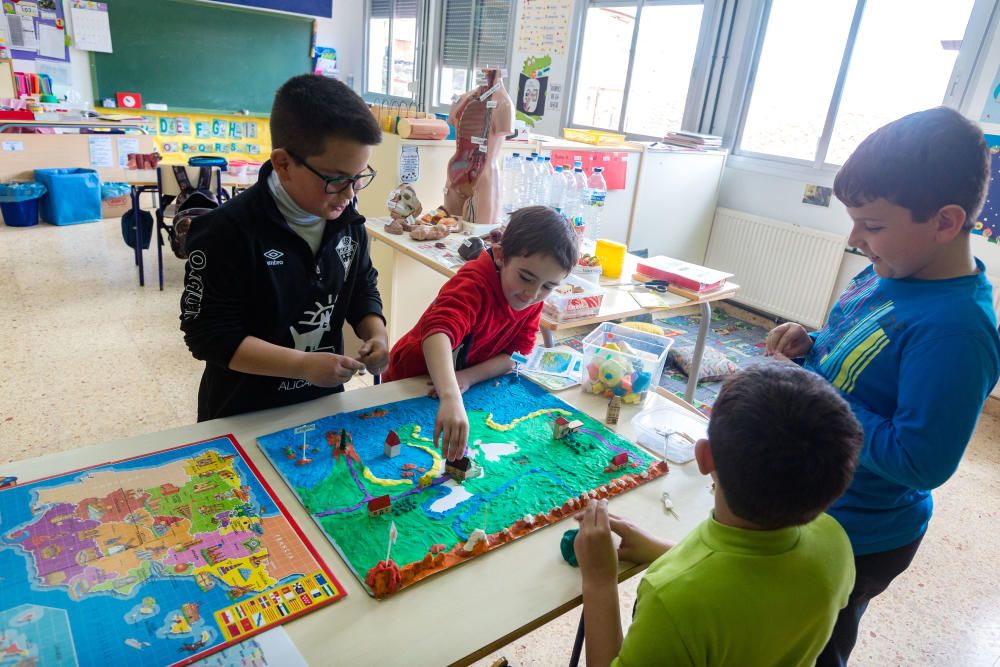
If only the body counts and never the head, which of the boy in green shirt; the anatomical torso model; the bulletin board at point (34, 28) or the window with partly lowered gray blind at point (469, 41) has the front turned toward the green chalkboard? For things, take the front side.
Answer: the boy in green shirt

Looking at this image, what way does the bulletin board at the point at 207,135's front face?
toward the camera

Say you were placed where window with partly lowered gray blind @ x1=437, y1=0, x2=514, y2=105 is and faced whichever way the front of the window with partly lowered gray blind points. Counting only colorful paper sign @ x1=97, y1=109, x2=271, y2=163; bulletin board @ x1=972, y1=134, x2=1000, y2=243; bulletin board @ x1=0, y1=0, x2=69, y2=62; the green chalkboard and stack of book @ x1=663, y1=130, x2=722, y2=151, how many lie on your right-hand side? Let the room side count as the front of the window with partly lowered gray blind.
3

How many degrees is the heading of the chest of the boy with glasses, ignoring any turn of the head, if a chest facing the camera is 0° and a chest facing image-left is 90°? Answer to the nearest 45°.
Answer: approximately 315°

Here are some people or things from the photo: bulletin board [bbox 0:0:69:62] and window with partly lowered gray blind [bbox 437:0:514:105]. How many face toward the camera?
2

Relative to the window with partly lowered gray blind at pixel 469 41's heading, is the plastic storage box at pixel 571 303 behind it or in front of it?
in front

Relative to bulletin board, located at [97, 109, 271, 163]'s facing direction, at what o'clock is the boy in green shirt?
The boy in green shirt is roughly at 12 o'clock from the bulletin board.

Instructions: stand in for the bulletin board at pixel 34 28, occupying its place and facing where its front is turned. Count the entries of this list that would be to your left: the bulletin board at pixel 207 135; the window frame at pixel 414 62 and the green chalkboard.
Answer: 3

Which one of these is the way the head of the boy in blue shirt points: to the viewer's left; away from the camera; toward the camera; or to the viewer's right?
to the viewer's left

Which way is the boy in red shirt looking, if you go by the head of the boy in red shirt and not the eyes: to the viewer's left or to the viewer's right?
to the viewer's right

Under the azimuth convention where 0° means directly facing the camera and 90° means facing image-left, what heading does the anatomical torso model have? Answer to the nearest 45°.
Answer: approximately 45°

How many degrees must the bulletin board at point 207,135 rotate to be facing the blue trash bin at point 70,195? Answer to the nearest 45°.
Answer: approximately 45° to its right

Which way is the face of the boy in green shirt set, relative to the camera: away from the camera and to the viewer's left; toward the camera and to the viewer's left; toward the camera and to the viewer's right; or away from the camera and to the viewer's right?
away from the camera and to the viewer's left

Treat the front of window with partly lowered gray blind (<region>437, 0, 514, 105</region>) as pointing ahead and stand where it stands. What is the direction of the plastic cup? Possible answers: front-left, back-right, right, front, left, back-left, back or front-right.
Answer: front

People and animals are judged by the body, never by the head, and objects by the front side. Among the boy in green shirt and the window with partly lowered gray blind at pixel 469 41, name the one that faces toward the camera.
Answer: the window with partly lowered gray blind

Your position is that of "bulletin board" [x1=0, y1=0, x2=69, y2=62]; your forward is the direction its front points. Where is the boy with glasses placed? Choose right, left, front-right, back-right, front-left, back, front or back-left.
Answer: front

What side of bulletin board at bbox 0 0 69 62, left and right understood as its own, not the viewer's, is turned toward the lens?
front
